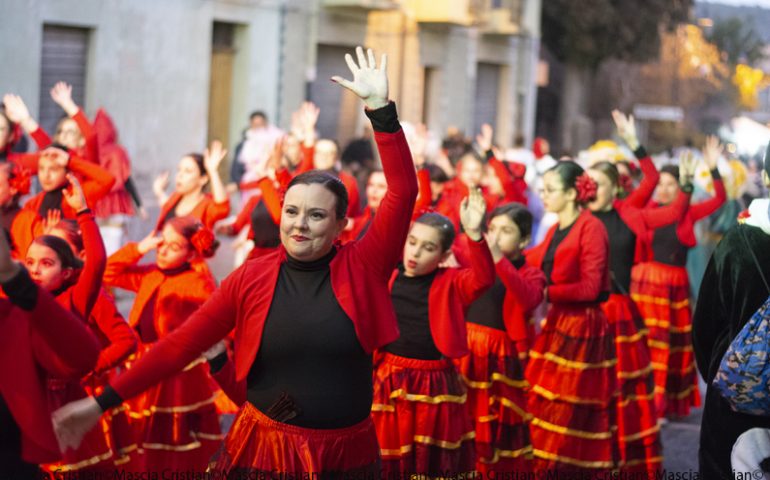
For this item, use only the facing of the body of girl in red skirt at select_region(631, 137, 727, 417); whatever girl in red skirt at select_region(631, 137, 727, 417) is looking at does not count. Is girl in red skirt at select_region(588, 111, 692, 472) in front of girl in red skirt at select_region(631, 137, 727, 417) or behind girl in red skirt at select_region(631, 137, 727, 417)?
in front

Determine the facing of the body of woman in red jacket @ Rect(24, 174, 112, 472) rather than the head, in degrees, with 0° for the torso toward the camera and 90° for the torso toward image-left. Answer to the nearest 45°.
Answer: approximately 45°

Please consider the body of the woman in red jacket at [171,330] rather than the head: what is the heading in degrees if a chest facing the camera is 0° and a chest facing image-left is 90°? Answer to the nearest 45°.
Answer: approximately 45°

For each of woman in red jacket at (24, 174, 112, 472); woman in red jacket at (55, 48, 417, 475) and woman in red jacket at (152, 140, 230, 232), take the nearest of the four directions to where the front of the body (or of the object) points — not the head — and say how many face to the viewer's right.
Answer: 0

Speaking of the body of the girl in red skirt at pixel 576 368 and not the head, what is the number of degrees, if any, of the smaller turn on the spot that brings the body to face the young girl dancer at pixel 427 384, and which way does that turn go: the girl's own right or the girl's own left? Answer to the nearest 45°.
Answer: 0° — they already face them

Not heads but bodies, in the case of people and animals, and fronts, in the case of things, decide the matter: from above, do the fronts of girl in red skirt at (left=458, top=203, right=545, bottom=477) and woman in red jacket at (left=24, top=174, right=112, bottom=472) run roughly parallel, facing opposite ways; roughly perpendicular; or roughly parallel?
roughly parallel

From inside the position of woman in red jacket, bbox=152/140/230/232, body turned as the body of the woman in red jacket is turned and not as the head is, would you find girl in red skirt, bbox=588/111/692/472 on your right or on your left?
on your left

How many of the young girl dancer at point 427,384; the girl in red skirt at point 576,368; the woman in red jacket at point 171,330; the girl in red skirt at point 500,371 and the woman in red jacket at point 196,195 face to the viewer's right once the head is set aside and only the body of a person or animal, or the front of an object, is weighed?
0

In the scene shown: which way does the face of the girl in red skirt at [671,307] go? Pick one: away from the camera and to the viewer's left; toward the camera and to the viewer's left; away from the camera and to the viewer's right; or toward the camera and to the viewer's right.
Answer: toward the camera and to the viewer's left

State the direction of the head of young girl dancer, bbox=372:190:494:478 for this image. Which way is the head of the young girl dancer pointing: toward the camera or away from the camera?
toward the camera

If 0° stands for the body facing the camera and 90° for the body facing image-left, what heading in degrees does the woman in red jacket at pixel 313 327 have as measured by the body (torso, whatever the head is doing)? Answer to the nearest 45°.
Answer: approximately 0°

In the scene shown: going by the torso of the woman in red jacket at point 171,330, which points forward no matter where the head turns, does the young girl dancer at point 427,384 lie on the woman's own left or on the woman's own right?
on the woman's own left

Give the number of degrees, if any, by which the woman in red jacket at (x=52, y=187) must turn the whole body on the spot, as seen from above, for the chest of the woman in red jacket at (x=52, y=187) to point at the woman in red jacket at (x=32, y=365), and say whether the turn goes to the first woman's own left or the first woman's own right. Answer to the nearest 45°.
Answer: approximately 45° to the first woman's own left

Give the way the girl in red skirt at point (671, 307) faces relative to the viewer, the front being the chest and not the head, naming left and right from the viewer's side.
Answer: facing the viewer and to the left of the viewer

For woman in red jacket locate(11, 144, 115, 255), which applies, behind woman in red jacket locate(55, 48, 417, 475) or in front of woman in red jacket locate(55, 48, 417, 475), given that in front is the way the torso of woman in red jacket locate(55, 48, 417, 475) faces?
behind

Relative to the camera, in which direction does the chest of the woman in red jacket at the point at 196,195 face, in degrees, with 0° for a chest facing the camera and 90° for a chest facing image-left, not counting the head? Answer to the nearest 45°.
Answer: approximately 45°

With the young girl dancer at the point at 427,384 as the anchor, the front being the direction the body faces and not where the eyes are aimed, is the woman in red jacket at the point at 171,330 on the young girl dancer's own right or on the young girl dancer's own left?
on the young girl dancer's own right
